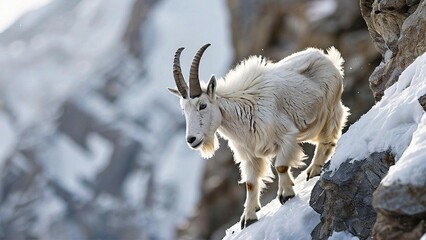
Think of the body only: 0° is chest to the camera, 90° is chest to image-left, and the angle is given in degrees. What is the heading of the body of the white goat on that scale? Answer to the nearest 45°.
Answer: approximately 45°
